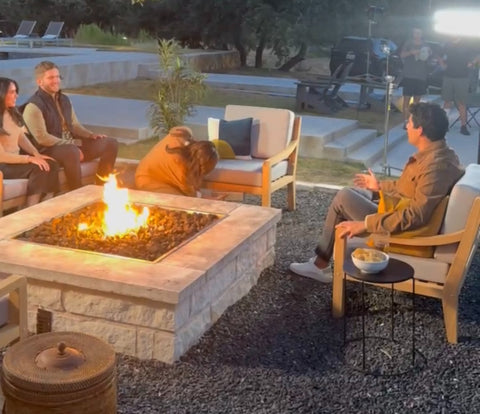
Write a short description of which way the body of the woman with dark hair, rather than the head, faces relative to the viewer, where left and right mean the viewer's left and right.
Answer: facing the viewer and to the right of the viewer

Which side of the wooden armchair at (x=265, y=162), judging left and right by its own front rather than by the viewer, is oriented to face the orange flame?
front

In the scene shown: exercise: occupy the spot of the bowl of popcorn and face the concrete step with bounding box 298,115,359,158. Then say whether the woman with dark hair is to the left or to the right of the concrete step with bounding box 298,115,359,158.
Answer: left

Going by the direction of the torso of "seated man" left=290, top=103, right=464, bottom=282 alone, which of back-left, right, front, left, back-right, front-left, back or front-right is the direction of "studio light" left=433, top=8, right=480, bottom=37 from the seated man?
right

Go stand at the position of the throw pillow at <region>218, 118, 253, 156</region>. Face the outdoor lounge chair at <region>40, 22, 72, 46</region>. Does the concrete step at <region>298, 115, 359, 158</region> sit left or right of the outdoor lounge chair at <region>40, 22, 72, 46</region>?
right

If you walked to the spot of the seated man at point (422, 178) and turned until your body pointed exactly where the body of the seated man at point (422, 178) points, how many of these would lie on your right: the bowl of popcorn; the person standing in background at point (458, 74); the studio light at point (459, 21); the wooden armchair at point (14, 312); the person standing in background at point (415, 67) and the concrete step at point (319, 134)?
4

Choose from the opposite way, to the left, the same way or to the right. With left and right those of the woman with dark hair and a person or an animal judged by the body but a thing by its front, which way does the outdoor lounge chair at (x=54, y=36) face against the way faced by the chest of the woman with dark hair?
to the right

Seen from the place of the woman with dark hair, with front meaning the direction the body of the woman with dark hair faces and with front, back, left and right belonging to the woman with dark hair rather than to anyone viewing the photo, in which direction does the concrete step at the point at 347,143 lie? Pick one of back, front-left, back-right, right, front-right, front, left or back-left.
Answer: left

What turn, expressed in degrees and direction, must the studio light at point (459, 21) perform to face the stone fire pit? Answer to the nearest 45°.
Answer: approximately 45° to its right

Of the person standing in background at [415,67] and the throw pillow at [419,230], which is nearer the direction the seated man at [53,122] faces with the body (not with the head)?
the throw pillow

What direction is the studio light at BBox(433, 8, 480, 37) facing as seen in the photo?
toward the camera
